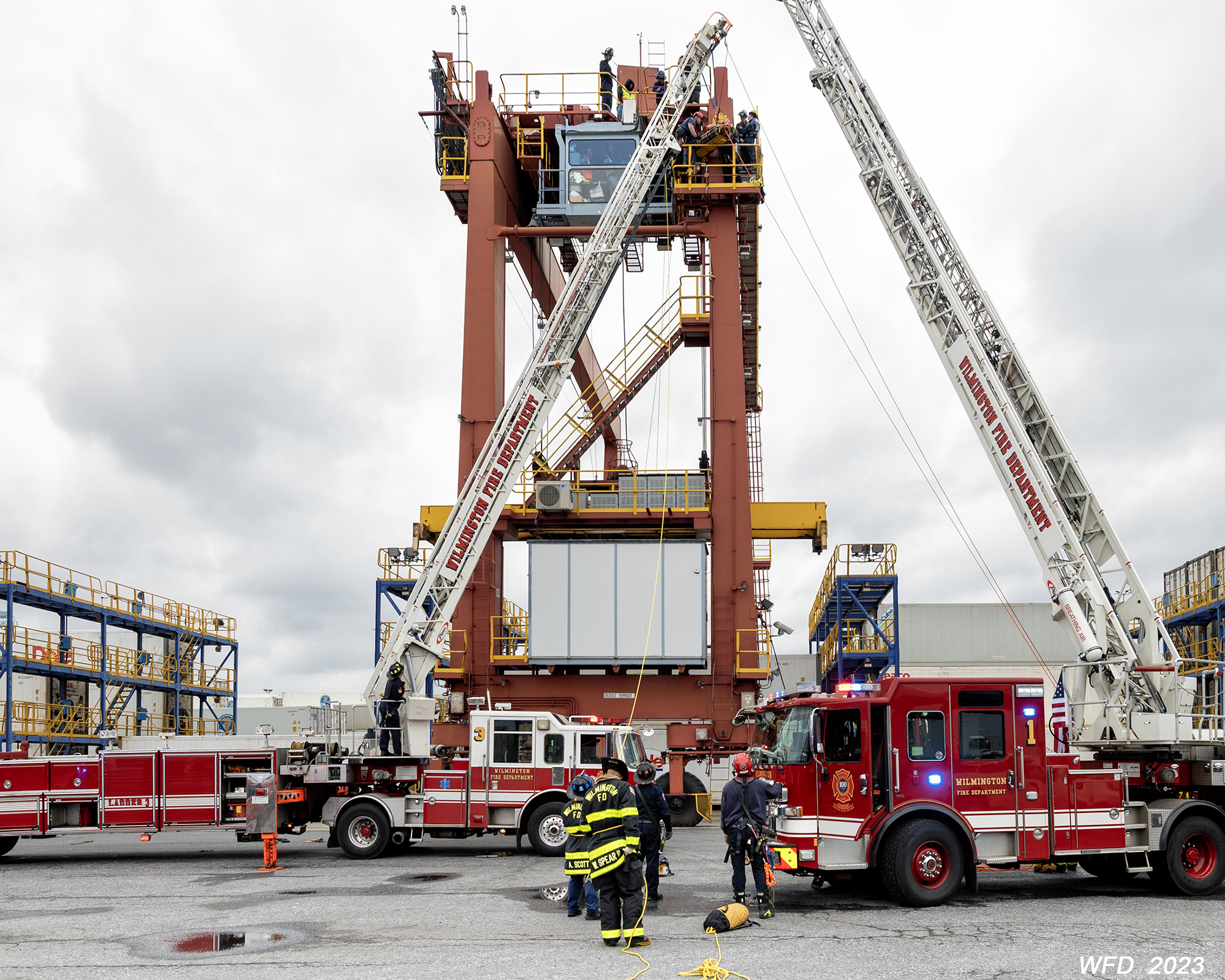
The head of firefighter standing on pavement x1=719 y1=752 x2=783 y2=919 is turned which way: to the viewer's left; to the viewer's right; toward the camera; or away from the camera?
away from the camera

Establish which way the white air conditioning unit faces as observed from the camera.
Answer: facing the viewer

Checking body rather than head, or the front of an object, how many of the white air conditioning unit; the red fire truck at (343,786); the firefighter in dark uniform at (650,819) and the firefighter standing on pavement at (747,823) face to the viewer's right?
1

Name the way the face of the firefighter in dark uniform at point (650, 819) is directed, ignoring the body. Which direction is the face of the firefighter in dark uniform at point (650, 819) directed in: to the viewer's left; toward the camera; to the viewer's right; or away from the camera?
away from the camera

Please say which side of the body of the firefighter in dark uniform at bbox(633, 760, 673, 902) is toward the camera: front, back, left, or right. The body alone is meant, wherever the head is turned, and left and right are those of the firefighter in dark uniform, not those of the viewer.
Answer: back

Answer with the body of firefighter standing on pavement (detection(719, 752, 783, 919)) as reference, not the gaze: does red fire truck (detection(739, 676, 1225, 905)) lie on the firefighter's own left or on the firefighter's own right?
on the firefighter's own right

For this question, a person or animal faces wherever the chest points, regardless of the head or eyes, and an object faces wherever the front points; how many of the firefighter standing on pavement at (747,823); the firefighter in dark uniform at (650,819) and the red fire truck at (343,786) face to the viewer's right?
1

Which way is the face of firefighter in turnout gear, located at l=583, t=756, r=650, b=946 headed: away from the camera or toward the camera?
away from the camera

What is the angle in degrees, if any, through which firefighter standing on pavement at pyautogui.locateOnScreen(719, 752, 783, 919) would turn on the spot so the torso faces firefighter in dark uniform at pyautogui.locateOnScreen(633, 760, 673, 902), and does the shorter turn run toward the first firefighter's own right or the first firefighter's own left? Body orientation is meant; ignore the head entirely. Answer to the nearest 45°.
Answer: approximately 45° to the first firefighter's own left

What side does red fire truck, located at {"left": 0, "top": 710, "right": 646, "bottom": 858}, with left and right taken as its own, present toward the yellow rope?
right

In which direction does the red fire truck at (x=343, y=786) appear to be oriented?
to the viewer's right

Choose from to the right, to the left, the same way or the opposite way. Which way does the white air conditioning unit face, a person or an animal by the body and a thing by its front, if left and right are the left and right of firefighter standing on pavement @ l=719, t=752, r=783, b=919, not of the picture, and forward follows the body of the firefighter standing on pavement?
the opposite way

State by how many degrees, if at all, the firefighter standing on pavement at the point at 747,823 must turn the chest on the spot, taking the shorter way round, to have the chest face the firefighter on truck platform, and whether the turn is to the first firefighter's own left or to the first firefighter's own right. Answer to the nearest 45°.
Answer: approximately 45° to the first firefighter's own left

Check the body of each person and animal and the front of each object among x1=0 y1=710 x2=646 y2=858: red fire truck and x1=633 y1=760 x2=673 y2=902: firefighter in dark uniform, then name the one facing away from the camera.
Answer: the firefighter in dark uniform

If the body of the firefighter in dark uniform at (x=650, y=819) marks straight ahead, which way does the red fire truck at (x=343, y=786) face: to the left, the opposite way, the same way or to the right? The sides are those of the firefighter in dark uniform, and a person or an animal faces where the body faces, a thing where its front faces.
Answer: to the right

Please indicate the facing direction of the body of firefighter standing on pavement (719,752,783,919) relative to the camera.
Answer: away from the camera
